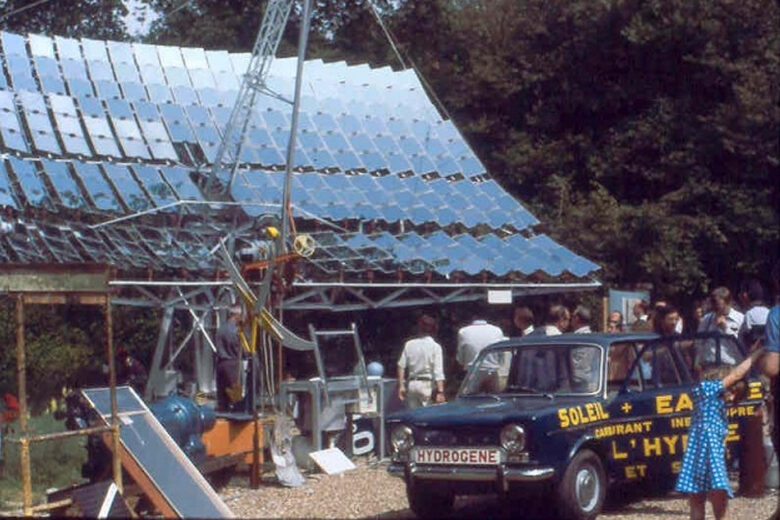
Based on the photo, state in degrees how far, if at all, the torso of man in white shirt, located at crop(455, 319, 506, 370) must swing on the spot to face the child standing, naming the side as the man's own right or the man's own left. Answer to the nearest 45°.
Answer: approximately 180°

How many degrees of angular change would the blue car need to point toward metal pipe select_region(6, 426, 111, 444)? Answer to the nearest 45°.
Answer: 0° — it already faces it

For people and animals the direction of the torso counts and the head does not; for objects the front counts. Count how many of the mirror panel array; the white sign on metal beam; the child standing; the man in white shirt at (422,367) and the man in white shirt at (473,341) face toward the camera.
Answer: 2

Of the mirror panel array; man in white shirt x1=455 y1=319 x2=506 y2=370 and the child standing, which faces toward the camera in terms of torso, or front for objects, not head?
the mirror panel array

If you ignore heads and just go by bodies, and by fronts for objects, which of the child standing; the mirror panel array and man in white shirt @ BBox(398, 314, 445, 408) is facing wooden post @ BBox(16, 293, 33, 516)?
the mirror panel array

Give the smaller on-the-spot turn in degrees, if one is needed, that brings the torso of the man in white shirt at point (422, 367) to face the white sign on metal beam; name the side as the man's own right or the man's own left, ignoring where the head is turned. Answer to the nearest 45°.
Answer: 0° — they already face it

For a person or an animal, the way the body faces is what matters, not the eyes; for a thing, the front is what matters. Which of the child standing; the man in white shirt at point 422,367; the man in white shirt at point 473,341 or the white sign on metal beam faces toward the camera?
the white sign on metal beam

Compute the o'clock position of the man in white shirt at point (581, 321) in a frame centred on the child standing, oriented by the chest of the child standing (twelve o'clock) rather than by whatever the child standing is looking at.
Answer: The man in white shirt is roughly at 10 o'clock from the child standing.

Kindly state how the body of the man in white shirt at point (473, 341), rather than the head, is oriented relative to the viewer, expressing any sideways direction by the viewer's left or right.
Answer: facing away from the viewer

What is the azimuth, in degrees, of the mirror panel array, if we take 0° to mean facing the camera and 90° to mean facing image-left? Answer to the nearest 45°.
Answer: approximately 0°

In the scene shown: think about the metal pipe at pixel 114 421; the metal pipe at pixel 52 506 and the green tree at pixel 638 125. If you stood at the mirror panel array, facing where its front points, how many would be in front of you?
2

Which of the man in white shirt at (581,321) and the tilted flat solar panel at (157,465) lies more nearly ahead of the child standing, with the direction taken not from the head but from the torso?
the man in white shirt
